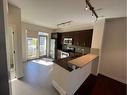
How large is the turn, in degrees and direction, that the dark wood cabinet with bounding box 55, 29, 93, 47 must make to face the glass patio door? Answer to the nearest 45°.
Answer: approximately 90° to its right

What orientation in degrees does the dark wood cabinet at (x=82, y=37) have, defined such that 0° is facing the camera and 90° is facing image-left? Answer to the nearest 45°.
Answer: approximately 45°
